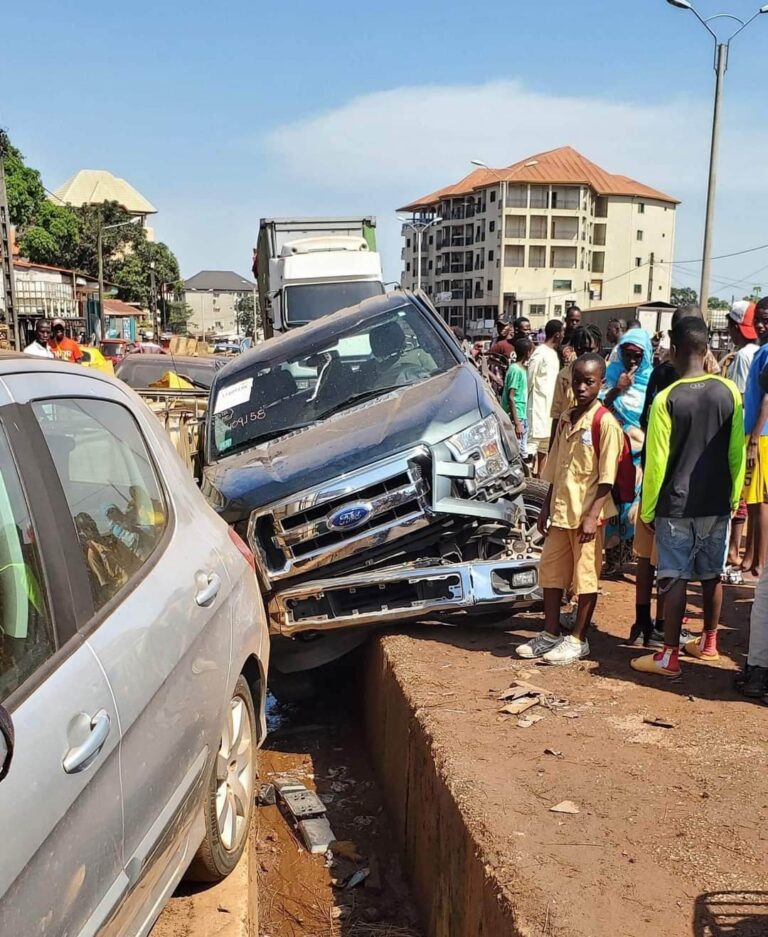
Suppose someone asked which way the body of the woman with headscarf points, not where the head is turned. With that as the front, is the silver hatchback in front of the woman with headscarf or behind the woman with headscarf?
in front

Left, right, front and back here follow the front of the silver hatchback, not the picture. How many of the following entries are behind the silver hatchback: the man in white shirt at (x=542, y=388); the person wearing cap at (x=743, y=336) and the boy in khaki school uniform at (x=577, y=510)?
3

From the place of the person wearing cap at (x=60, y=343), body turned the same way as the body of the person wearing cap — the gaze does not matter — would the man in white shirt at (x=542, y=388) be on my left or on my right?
on my left

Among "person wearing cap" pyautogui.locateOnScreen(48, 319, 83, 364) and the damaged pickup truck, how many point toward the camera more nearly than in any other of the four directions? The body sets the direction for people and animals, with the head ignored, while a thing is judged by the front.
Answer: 2

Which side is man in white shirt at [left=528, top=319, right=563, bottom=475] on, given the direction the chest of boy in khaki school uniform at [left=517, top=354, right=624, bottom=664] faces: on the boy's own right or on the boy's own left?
on the boy's own right

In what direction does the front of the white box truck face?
toward the camera

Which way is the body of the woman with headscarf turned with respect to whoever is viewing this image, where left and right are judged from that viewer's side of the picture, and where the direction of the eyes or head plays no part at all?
facing the viewer and to the left of the viewer

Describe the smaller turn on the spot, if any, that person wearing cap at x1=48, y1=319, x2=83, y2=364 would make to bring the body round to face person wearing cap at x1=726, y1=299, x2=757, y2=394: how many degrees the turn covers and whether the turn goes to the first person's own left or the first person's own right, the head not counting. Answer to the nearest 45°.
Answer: approximately 45° to the first person's own left

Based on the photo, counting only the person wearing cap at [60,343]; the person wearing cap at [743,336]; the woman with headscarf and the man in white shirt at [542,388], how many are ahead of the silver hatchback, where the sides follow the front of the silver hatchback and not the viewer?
0

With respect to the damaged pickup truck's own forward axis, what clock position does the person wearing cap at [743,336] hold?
The person wearing cap is roughly at 8 o'clock from the damaged pickup truck.

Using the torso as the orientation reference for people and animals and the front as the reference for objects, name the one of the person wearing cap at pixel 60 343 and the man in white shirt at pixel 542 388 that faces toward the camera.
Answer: the person wearing cap

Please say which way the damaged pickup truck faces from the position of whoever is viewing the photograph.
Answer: facing the viewer

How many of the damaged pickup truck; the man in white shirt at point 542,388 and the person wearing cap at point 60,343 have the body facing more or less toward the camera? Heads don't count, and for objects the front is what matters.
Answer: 2

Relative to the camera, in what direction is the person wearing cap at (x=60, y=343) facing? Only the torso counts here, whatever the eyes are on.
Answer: toward the camera

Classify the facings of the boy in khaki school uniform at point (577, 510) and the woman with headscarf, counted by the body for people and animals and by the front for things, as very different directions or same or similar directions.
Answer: same or similar directions

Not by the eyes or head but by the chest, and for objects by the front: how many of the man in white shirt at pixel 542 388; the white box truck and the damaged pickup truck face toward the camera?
2

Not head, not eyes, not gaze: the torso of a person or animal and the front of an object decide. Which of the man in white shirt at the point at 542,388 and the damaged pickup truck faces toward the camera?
the damaged pickup truck

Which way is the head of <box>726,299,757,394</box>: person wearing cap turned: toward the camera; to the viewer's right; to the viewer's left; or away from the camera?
to the viewer's left

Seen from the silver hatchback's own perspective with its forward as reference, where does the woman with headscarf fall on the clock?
The woman with headscarf is roughly at 6 o'clock from the silver hatchback.
